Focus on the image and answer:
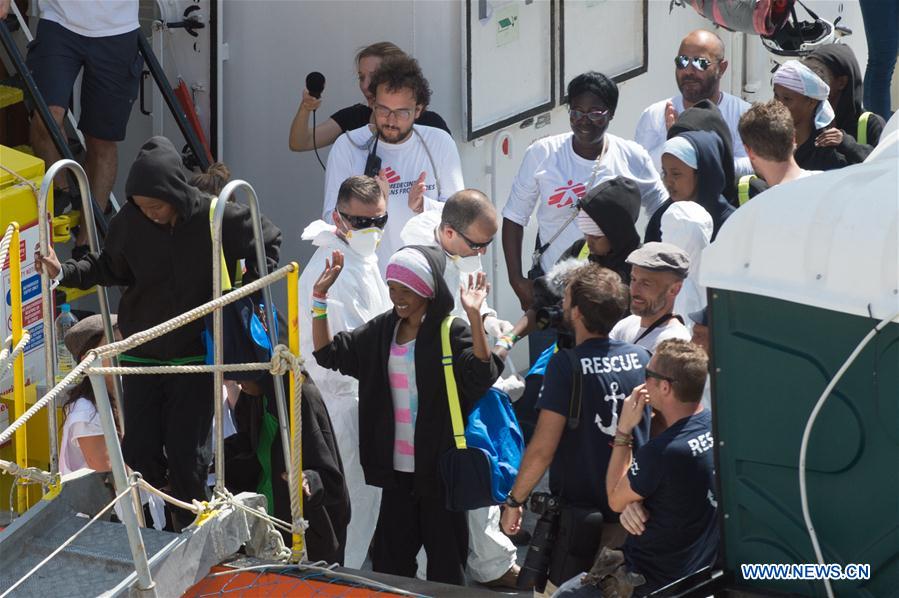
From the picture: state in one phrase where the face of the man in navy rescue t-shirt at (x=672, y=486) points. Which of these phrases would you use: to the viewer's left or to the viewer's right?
to the viewer's left

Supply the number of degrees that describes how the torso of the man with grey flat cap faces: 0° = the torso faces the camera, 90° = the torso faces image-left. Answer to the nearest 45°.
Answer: approximately 45°

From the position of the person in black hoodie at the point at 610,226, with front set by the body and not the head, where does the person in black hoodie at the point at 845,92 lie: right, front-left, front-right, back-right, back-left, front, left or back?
back

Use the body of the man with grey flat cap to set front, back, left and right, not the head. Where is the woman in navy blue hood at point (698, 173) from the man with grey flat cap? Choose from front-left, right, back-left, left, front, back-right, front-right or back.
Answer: back-right

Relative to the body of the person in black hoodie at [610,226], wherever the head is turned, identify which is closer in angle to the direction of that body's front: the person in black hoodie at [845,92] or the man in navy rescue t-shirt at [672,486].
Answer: the man in navy rescue t-shirt

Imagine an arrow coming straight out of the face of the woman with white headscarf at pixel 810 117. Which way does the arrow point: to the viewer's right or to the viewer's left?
to the viewer's left

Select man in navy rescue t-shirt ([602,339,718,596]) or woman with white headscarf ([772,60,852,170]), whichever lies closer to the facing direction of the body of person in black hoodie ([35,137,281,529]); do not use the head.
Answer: the man in navy rescue t-shirt

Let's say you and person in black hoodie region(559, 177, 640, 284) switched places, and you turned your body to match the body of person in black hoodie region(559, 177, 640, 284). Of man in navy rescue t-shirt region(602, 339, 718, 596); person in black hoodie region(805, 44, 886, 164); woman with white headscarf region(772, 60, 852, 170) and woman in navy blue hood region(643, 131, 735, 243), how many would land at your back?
3
